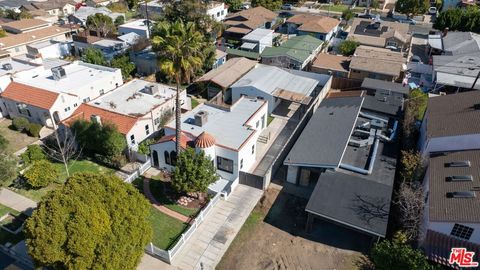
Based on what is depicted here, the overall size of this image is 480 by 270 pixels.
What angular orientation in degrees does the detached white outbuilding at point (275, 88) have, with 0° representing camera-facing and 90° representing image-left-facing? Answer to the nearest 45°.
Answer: approximately 45°

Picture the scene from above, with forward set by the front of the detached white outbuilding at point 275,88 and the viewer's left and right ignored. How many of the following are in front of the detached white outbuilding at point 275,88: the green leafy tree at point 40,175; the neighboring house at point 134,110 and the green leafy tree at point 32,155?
3

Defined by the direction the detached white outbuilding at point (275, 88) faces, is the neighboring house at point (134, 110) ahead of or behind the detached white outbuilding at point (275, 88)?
ahead

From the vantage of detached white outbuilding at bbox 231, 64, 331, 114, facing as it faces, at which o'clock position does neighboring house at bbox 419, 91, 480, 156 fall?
neighboring house at bbox 419, 91, 480, 156 is roughly at 9 o'clock from detached white outbuilding at bbox 231, 64, 331, 114.

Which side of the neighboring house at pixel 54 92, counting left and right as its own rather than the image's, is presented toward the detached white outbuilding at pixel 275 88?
left

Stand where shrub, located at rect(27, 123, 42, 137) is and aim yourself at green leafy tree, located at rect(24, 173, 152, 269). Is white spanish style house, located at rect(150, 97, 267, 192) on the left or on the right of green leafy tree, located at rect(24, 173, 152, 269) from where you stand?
left

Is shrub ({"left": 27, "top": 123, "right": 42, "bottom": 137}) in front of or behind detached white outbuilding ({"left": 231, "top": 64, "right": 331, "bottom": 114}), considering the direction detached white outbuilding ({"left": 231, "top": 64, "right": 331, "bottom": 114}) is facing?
in front

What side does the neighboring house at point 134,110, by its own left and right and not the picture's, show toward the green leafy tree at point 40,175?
front

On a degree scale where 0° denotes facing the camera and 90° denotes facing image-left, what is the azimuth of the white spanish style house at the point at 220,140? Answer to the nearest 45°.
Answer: approximately 45°

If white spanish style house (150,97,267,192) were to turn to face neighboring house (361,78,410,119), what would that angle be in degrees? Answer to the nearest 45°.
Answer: approximately 180°

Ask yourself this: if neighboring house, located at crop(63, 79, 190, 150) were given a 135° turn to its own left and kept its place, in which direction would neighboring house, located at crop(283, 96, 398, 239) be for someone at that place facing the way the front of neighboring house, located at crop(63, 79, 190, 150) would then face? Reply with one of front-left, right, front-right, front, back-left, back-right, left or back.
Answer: front-right

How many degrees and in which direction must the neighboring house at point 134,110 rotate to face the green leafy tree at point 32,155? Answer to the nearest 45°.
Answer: approximately 45° to its right

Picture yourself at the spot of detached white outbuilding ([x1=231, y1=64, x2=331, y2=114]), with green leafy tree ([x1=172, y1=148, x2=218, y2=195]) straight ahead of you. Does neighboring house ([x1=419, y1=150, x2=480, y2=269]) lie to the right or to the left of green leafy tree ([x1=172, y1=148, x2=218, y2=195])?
left
